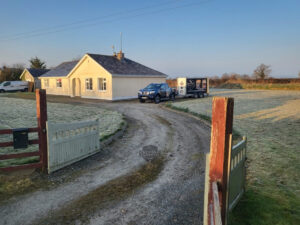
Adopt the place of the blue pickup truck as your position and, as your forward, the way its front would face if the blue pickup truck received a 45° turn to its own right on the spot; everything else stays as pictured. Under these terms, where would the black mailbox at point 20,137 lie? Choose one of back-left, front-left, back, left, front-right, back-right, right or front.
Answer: left

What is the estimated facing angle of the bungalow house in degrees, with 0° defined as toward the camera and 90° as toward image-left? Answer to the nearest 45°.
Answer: approximately 45°

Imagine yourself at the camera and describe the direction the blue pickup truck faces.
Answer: facing the viewer and to the left of the viewer

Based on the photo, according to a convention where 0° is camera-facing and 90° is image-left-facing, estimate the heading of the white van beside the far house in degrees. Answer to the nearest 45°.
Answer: approximately 90°

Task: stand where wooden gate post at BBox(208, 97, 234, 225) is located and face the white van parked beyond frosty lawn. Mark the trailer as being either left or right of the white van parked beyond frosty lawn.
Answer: right

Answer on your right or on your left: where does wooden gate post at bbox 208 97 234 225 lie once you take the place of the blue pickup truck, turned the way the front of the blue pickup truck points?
on your left

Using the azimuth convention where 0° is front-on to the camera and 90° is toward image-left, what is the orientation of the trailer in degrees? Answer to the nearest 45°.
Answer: approximately 90°

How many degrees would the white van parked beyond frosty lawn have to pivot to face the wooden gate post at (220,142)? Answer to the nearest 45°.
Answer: approximately 90° to its left

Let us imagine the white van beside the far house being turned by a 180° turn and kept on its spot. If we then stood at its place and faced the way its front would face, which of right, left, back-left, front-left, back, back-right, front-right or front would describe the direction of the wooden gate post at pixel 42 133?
right

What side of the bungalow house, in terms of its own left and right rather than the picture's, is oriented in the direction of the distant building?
right

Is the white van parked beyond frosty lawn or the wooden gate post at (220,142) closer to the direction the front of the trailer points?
the white van parked beyond frosty lawn

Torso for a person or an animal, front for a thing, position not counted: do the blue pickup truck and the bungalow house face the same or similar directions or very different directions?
same or similar directions

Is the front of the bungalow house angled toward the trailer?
no
